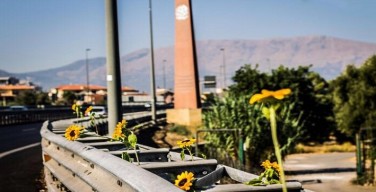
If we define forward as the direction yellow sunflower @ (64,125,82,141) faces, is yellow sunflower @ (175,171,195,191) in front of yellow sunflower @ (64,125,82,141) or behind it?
in front

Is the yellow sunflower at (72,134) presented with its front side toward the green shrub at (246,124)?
no

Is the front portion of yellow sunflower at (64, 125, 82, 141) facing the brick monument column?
no

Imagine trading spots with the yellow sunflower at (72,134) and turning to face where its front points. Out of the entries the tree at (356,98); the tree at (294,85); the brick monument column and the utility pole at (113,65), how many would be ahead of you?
0

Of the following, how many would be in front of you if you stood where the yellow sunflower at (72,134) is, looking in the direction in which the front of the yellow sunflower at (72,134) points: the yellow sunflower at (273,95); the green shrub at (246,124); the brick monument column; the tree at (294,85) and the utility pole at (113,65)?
1

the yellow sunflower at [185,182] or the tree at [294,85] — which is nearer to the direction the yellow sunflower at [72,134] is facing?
the yellow sunflower

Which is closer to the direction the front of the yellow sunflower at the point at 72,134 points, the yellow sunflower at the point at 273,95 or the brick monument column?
the yellow sunflower

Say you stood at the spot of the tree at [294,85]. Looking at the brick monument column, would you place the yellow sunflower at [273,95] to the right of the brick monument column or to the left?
left

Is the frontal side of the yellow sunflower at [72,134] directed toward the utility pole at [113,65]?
no

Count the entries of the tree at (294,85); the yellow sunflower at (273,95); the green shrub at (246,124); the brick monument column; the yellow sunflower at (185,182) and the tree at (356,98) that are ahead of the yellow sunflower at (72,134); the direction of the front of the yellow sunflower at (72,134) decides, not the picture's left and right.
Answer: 2

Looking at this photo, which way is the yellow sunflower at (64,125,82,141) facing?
toward the camera

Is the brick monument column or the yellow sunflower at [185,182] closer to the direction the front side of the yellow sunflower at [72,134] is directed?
the yellow sunflower

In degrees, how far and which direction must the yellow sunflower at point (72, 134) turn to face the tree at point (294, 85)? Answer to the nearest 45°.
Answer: approximately 135° to its left

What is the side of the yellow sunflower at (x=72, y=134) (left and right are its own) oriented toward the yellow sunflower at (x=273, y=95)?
front
